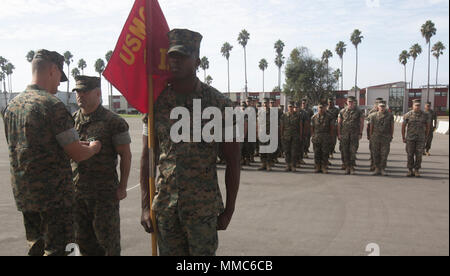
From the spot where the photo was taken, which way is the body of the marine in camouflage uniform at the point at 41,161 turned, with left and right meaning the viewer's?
facing away from the viewer and to the right of the viewer

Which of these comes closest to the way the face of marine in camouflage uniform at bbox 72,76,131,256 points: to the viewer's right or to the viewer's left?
to the viewer's left

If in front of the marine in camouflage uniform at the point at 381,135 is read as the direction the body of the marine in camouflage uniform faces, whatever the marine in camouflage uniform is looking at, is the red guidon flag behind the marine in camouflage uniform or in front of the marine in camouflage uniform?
in front

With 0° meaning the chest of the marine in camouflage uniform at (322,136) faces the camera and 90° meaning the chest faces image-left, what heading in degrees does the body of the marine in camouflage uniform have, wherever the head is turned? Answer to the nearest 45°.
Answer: approximately 0°

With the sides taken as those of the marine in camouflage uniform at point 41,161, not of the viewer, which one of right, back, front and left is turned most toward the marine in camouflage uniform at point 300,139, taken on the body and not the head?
front

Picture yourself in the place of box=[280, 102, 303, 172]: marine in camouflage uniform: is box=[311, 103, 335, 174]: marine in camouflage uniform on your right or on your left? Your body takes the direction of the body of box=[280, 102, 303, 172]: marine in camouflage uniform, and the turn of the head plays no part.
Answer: on your left

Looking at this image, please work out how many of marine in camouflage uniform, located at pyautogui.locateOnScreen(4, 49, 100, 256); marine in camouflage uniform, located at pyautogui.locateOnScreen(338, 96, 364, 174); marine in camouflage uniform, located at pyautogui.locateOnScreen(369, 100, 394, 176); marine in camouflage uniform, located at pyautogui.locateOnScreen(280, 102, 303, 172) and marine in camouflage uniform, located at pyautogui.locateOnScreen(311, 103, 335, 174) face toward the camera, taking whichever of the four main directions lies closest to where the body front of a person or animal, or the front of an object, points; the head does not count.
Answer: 4

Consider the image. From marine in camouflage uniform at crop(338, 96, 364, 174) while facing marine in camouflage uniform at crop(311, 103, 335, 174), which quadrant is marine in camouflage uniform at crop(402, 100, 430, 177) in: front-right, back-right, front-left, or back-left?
back-left

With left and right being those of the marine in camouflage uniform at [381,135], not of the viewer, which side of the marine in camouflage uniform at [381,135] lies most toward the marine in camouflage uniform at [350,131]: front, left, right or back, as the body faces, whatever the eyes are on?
right

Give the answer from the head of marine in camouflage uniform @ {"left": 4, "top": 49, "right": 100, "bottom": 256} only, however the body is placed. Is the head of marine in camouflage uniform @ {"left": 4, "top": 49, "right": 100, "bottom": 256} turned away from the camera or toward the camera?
away from the camera

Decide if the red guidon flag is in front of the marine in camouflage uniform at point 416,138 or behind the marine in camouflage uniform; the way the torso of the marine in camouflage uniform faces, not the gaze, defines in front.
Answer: in front

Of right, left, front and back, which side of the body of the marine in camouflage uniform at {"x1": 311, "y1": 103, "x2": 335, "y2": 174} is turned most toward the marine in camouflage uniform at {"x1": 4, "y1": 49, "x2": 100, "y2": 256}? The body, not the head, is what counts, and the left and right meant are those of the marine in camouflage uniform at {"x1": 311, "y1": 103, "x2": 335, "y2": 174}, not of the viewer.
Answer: front

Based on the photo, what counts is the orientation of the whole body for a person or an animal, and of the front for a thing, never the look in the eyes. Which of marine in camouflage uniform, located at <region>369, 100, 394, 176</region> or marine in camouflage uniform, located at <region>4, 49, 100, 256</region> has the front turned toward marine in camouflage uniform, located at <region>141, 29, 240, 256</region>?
marine in camouflage uniform, located at <region>369, 100, 394, 176</region>
